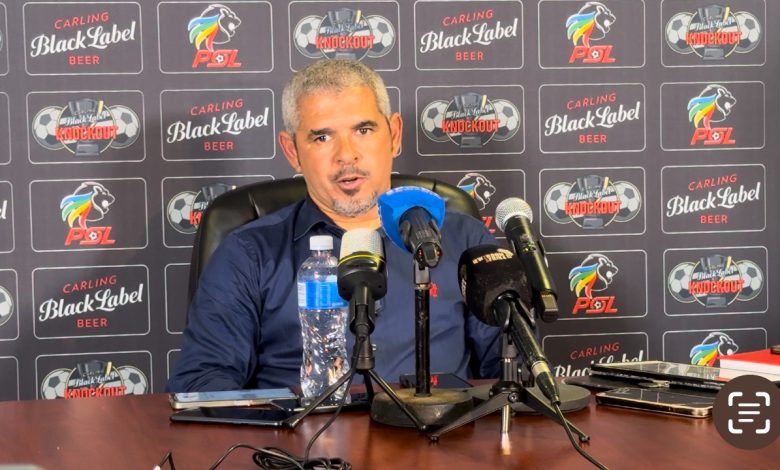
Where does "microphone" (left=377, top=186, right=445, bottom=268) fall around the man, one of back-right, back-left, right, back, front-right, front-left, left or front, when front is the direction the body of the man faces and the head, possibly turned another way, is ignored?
front

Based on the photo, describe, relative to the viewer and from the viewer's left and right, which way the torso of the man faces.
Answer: facing the viewer

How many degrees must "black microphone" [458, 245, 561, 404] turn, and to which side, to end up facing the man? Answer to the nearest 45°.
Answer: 0° — it already faces them

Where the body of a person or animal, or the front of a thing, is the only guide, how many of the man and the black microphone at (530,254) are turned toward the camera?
1

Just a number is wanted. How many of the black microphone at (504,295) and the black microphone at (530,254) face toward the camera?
0

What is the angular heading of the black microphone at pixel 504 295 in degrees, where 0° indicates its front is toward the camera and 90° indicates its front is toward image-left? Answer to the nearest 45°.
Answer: approximately 135°

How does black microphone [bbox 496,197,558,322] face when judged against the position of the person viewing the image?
facing away from the viewer and to the left of the viewer

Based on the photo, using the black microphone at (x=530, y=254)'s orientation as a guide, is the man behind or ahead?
ahead
